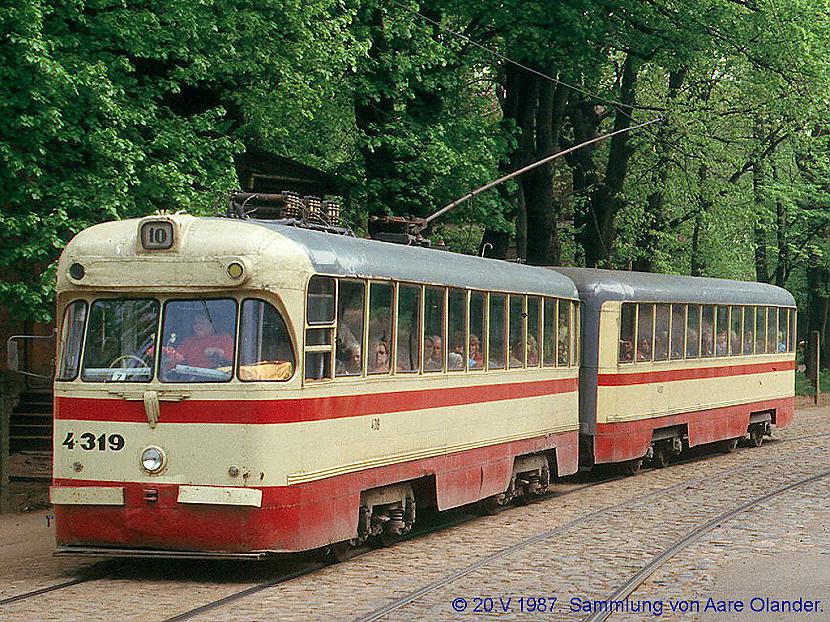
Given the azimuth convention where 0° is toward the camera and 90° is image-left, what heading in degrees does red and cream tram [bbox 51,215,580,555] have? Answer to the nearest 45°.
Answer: approximately 45°

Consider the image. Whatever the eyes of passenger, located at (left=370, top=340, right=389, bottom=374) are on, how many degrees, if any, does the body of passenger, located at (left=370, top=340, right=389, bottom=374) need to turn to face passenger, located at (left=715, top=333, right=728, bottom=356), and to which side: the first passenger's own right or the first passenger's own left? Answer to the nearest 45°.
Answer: approximately 180°

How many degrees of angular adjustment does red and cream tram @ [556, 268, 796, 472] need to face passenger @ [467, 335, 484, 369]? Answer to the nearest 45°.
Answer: approximately 45° to its left

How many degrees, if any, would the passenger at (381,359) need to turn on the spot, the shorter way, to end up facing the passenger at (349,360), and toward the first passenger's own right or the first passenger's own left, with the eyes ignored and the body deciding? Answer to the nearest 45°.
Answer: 0° — they already face them

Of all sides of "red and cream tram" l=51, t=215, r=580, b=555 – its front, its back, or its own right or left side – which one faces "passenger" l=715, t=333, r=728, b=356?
back

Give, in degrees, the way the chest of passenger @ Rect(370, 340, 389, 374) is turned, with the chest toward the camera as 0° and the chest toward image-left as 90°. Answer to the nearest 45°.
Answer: approximately 45°

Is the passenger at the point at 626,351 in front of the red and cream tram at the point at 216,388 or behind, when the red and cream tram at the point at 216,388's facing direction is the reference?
behind

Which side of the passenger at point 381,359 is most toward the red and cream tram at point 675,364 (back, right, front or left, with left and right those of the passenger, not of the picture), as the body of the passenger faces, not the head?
back
